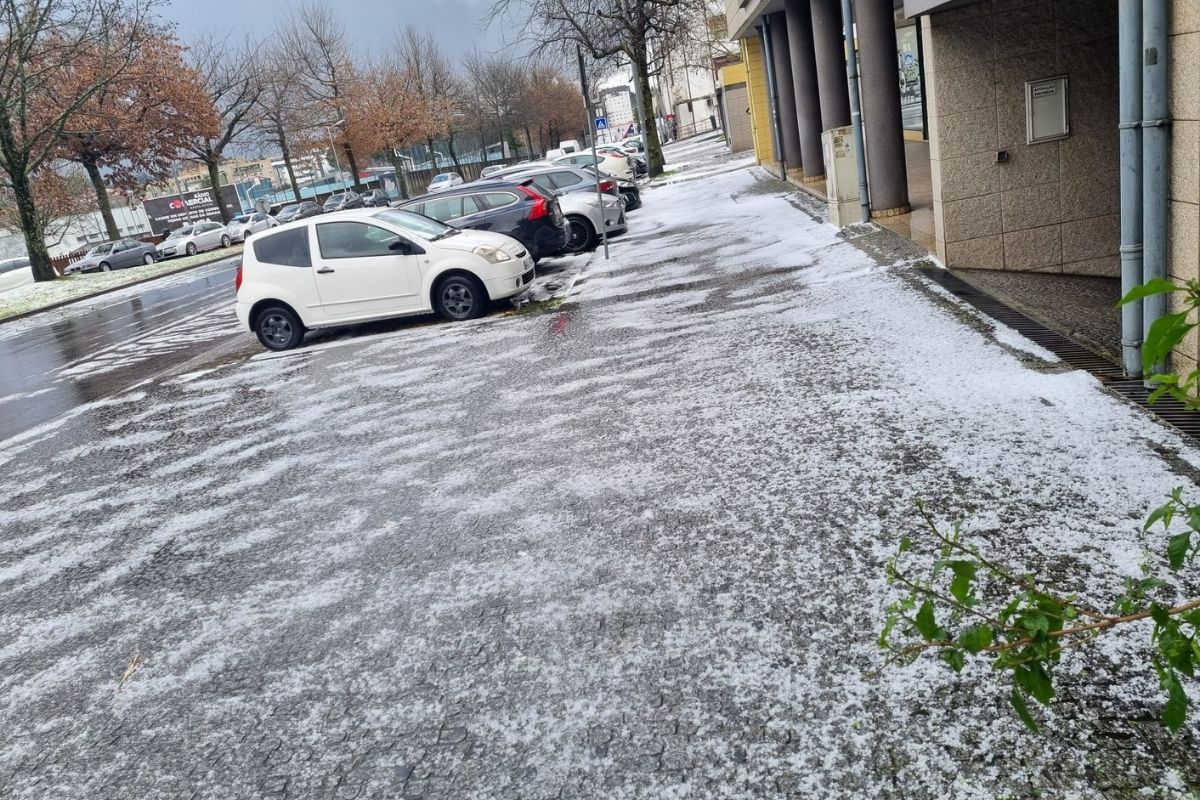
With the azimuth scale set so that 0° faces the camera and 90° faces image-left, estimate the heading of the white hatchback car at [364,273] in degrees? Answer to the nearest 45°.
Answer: approximately 270°

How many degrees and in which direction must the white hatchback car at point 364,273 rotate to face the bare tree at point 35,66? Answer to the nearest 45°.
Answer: approximately 90° to its left

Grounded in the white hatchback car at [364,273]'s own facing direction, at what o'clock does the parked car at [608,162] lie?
The parked car is roughly at 10 o'clock from the white hatchback car.

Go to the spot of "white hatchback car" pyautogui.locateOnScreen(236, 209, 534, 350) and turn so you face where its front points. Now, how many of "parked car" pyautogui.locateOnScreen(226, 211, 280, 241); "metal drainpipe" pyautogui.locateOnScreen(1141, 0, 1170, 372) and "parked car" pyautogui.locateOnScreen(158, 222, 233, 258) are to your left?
2

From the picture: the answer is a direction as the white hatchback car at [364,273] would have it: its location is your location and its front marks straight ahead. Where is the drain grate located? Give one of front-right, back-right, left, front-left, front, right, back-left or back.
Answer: front-right

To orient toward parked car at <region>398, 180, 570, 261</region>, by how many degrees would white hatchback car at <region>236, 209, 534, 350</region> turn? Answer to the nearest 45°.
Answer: approximately 45° to its left

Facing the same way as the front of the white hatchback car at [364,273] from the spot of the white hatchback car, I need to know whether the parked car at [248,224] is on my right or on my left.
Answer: on my left

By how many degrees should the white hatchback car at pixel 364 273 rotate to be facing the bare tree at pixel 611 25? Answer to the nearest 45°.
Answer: approximately 45° to its left

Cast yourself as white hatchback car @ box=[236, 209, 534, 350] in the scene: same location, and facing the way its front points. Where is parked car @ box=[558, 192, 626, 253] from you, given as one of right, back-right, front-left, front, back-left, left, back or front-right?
front-left
